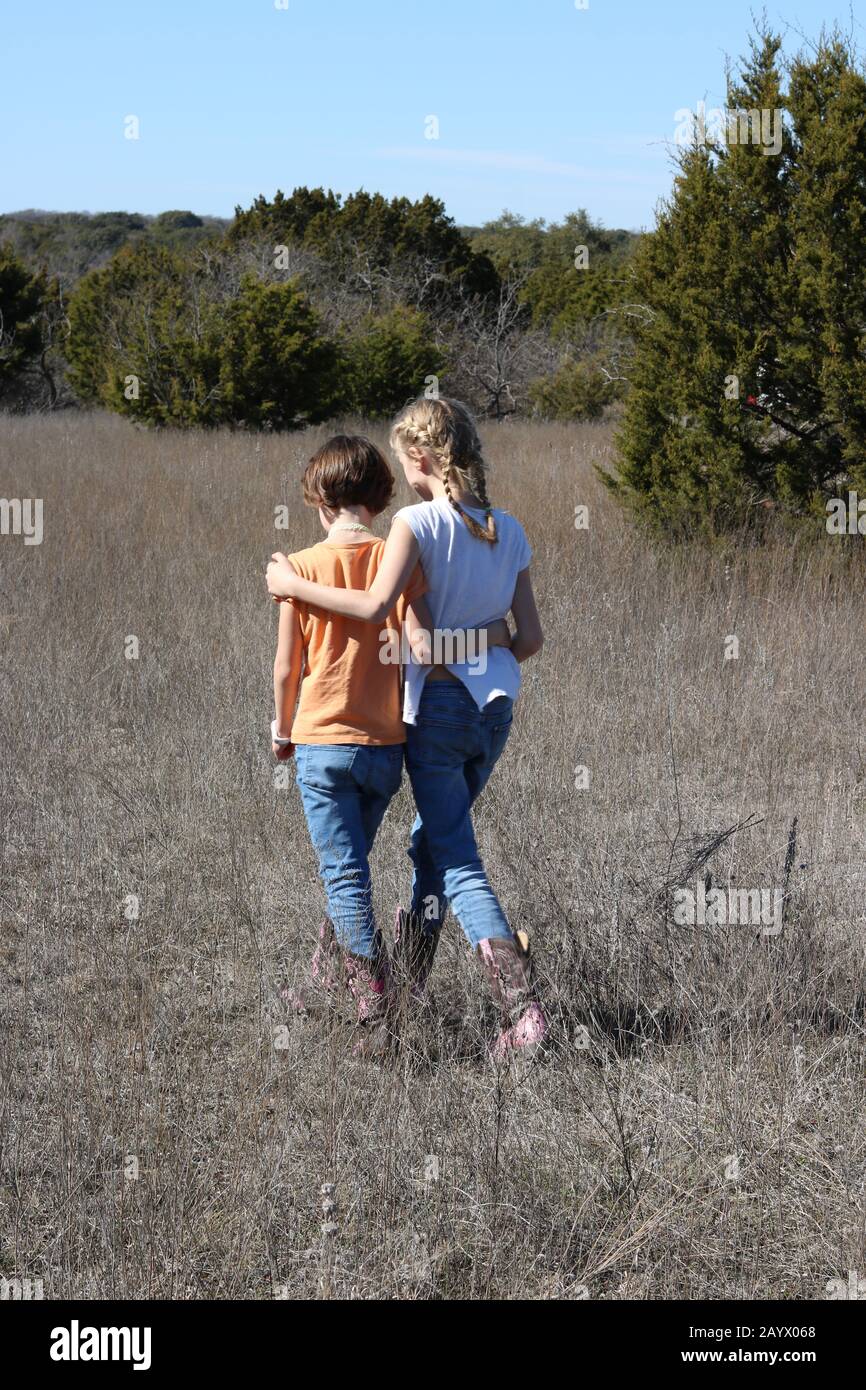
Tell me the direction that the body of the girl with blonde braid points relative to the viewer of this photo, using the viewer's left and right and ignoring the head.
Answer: facing away from the viewer and to the left of the viewer

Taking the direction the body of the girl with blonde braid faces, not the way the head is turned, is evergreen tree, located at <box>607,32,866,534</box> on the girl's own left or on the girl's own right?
on the girl's own right

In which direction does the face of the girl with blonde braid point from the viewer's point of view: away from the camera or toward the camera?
away from the camera
